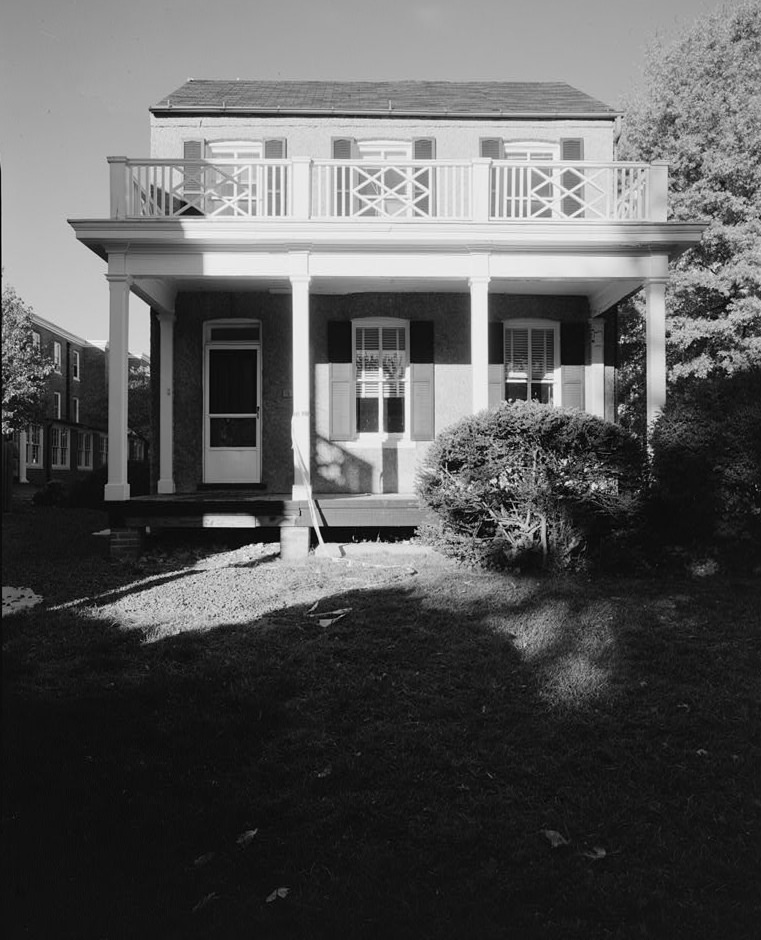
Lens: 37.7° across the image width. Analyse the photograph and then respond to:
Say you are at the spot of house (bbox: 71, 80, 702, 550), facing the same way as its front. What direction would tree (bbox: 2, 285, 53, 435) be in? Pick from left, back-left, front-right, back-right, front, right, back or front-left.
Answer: back-right

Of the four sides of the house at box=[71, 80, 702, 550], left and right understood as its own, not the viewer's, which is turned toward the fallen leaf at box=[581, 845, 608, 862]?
front

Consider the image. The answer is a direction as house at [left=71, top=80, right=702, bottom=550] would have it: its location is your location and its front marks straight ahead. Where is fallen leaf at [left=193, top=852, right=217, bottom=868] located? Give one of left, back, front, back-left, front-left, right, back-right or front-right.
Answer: front

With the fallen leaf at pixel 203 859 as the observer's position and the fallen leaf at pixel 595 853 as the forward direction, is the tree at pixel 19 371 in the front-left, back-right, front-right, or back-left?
back-left

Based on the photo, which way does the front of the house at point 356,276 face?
toward the camera

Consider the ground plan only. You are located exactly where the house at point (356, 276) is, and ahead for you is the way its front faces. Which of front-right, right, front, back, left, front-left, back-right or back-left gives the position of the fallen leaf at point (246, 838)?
front

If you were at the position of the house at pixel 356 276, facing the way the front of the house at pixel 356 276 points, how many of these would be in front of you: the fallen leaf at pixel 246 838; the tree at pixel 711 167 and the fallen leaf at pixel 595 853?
2

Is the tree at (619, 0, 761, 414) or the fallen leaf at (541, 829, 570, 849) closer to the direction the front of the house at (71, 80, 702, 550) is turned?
the fallen leaf

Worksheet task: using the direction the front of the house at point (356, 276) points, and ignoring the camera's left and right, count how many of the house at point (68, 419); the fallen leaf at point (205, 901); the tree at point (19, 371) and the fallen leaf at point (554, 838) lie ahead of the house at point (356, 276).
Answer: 2

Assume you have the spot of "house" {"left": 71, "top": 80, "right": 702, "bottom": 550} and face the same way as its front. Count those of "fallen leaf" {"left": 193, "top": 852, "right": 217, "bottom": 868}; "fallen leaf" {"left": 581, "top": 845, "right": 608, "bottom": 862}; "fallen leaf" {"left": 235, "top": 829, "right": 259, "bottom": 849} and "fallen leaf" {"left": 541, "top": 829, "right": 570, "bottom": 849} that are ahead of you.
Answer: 4

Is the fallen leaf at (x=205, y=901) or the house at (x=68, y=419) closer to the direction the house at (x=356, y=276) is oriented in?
the fallen leaf

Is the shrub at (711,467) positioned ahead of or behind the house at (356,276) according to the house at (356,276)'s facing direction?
ahead

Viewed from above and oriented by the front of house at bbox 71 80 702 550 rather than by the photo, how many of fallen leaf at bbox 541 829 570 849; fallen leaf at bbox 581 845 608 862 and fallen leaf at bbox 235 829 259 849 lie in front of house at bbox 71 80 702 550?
3

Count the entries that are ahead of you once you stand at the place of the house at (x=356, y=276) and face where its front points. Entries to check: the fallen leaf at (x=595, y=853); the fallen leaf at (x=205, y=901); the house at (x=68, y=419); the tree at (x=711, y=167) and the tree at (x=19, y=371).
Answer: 2

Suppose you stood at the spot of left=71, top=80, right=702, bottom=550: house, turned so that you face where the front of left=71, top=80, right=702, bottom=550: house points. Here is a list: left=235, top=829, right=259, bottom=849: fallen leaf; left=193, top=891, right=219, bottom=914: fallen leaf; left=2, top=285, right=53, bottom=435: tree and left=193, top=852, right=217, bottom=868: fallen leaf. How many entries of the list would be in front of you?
3
